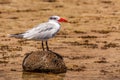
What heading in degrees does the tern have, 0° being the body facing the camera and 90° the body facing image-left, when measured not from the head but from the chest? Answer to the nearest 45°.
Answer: approximately 270°
